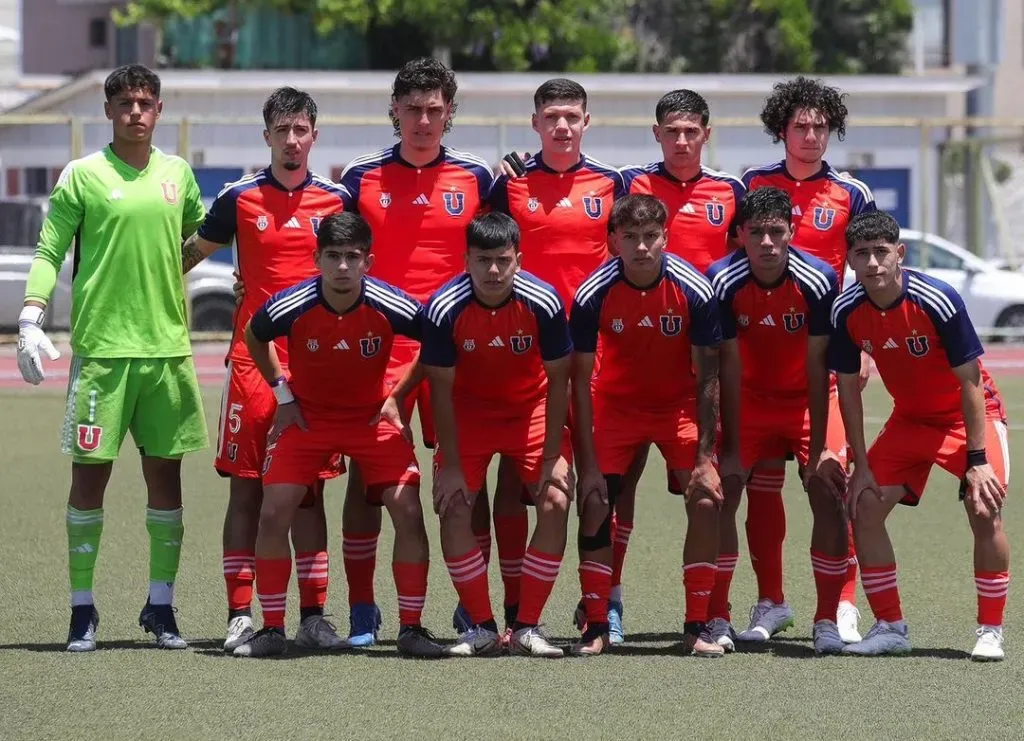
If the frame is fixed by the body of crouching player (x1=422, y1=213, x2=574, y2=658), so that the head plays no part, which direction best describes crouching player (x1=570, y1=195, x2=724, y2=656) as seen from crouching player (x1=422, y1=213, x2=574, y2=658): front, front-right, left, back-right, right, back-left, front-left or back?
left

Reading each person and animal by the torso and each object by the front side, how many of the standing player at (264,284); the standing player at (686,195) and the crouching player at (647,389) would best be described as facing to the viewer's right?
0

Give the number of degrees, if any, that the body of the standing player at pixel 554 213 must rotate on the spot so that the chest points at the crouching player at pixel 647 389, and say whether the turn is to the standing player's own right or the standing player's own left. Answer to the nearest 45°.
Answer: approximately 45° to the standing player's own left

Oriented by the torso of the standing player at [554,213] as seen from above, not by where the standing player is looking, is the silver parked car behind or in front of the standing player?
behind

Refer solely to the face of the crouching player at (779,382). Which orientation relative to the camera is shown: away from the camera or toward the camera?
toward the camera

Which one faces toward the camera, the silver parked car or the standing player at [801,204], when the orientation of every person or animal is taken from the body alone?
the standing player

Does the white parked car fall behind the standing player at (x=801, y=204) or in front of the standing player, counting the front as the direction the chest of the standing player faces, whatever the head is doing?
behind

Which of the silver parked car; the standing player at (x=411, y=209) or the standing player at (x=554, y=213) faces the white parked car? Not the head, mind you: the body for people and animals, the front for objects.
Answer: the silver parked car

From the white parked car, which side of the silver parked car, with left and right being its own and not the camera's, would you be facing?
front

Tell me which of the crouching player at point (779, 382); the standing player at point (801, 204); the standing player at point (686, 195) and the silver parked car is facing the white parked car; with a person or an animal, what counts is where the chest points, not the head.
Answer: the silver parked car

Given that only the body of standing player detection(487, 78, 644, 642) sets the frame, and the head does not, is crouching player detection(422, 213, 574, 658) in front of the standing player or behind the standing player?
in front

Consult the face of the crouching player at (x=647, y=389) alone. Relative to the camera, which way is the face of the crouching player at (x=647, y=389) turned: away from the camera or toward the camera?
toward the camera

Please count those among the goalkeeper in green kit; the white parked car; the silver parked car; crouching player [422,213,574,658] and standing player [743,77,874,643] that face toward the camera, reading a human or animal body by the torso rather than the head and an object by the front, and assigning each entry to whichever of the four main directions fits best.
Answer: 3

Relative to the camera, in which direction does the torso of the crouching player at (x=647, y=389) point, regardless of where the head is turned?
toward the camera

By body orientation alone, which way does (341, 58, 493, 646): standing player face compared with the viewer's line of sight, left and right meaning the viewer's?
facing the viewer

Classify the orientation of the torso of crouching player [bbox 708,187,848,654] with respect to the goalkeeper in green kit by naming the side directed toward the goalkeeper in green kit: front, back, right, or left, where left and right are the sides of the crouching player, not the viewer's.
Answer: right

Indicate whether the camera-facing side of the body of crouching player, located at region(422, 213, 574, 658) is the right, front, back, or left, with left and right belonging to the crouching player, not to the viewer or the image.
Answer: front
